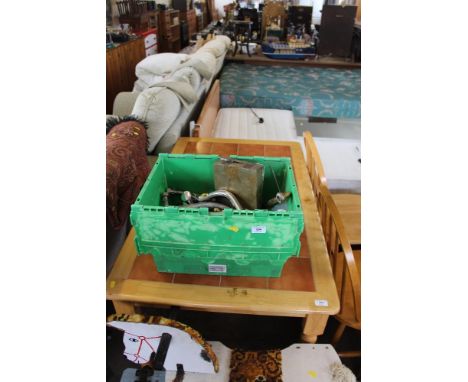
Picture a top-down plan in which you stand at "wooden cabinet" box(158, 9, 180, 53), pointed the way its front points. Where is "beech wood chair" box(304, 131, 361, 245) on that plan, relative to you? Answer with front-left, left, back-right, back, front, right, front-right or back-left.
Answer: front-right

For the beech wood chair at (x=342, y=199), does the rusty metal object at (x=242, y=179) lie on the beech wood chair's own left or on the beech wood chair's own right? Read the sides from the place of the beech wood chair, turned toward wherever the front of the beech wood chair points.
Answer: on the beech wood chair's own right

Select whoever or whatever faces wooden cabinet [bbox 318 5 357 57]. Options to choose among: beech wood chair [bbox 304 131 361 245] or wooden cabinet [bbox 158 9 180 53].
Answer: wooden cabinet [bbox 158 9 180 53]

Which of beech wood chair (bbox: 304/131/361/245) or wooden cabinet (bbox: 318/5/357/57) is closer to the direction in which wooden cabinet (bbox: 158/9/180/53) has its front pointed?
the wooden cabinet

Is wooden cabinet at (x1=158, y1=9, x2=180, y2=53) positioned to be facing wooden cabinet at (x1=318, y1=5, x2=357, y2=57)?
yes
